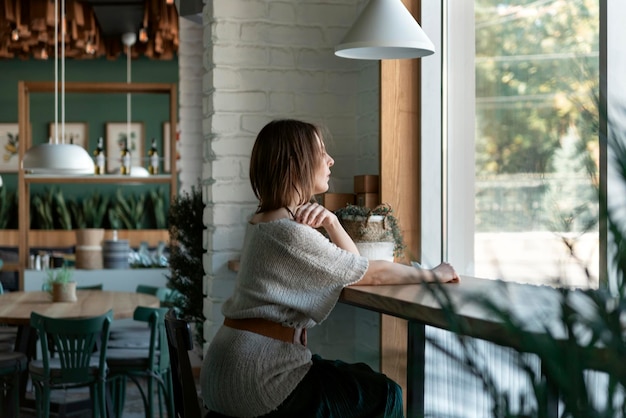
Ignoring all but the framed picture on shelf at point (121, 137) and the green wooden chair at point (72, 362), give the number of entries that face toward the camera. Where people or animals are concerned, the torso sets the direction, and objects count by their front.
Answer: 1

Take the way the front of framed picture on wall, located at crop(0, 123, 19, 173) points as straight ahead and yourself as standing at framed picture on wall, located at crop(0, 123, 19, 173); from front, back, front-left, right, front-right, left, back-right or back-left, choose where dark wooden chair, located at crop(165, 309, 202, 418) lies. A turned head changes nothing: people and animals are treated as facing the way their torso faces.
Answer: front

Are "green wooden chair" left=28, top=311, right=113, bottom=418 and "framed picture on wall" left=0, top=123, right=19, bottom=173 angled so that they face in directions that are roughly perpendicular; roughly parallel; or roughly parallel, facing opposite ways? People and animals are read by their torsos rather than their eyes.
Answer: roughly parallel, facing opposite ways

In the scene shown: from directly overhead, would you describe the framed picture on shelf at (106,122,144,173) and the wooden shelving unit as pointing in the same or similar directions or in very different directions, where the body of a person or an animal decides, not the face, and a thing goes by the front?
same or similar directions

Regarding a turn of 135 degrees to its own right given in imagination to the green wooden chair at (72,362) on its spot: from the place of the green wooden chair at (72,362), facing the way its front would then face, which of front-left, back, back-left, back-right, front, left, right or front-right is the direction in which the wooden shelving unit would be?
back-left

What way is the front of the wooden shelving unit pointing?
toward the camera

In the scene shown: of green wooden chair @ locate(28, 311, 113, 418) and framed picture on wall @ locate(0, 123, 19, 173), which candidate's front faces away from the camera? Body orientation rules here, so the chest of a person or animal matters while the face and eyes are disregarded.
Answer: the green wooden chair

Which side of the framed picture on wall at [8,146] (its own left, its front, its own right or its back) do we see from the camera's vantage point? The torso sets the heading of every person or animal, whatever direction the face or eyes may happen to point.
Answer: front

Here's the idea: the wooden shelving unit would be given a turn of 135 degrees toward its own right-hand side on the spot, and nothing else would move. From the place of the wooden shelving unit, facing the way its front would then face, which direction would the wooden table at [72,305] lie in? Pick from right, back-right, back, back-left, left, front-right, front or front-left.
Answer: back-left

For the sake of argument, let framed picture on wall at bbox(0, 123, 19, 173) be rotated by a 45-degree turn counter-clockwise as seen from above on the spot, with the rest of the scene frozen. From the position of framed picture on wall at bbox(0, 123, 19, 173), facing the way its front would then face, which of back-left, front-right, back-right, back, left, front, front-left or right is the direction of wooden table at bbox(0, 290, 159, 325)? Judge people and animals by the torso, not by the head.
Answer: front-right

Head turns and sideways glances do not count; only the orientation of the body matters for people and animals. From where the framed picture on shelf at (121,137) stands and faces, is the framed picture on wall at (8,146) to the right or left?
on its right

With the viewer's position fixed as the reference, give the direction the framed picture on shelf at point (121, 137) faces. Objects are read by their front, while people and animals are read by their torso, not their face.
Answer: facing the viewer

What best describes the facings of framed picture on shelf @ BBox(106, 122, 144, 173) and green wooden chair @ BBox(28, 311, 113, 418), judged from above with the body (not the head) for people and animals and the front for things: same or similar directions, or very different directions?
very different directions

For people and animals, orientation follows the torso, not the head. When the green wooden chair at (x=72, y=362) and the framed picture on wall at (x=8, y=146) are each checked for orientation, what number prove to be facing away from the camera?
1

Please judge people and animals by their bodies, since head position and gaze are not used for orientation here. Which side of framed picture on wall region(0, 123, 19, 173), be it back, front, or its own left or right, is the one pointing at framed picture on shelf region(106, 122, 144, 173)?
left

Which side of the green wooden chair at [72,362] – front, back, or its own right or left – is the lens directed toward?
back
